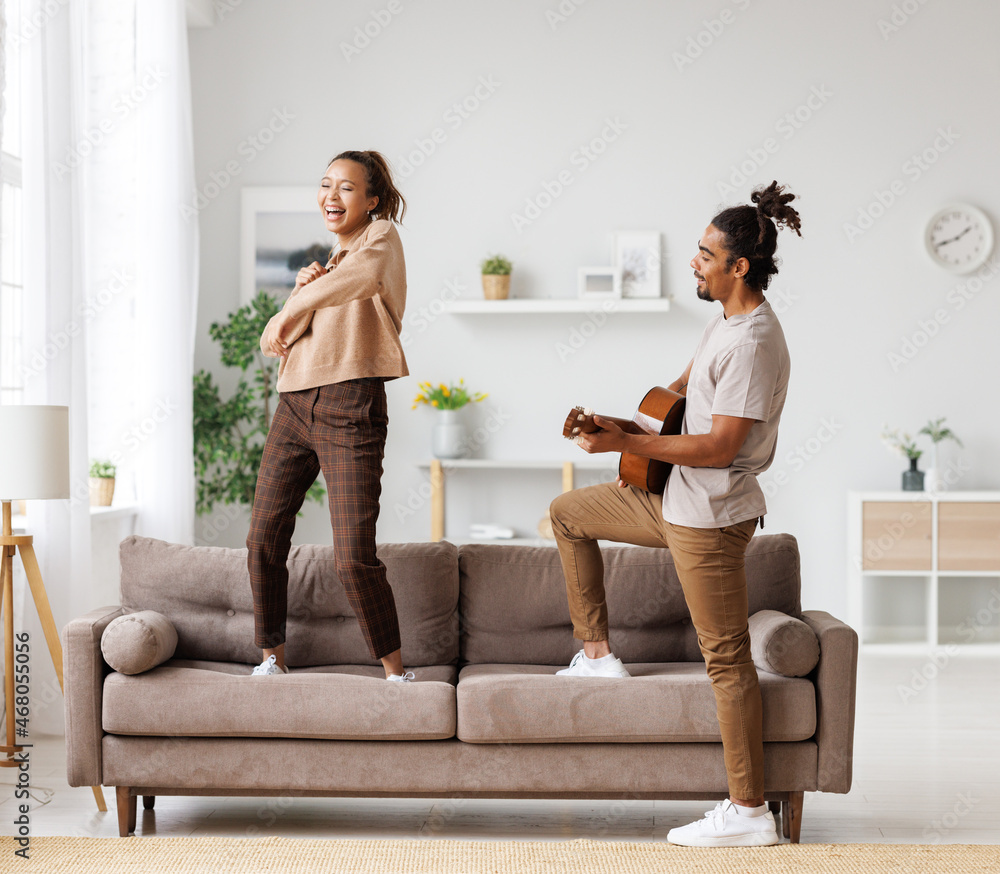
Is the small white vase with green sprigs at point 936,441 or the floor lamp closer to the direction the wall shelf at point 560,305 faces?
the floor lamp

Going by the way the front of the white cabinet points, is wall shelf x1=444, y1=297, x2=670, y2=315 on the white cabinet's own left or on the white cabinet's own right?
on the white cabinet's own right

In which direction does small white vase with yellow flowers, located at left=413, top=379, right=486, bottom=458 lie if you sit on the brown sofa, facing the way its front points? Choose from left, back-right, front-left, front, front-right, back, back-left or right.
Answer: back

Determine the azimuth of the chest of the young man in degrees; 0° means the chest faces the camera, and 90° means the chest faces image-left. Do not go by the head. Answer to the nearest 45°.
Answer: approximately 90°

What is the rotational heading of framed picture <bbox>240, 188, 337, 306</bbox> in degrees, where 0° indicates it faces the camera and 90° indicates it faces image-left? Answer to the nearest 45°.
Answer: approximately 0°

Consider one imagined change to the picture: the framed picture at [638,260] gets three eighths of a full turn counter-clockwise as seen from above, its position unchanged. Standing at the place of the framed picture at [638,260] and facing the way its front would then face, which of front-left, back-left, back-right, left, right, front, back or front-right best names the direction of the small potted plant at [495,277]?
back-left

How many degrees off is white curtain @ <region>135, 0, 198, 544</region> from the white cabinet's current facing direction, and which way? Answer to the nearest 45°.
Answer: approximately 45° to its right

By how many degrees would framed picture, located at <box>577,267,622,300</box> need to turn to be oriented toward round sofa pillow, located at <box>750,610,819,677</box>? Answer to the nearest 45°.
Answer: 0° — it already faces it

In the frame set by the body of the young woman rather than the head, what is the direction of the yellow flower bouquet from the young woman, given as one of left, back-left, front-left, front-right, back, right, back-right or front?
back-right

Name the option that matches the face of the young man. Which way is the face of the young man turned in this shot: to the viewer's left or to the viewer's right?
to the viewer's left

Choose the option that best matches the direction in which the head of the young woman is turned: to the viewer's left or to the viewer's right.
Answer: to the viewer's left

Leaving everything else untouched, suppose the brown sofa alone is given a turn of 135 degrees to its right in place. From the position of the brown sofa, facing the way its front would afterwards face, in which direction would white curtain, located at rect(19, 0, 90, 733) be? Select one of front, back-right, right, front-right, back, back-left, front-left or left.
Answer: front
